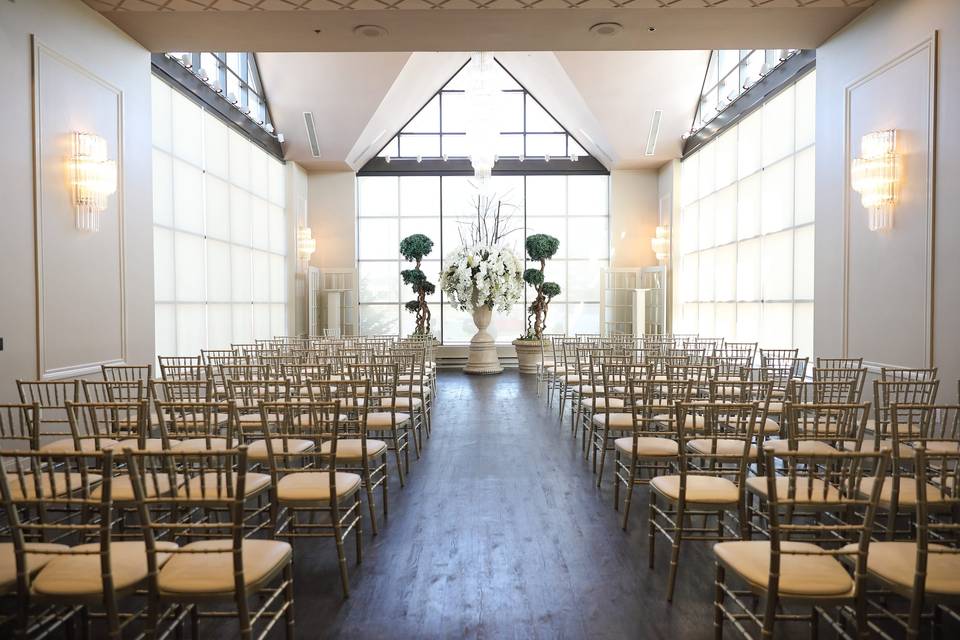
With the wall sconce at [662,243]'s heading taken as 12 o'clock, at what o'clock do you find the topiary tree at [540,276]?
The topiary tree is roughly at 11 o'clock from the wall sconce.

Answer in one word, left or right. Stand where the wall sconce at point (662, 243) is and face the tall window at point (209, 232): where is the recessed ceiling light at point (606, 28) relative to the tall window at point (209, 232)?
left

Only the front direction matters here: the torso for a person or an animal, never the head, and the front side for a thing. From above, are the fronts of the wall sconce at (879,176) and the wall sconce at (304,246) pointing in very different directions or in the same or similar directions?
very different directions

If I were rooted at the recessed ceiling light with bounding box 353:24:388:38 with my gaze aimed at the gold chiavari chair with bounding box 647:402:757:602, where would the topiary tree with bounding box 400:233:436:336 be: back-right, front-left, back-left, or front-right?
back-left

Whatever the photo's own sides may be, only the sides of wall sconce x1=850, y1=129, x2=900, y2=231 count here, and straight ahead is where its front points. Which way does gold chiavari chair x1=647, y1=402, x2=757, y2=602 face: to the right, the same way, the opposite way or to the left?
to the right

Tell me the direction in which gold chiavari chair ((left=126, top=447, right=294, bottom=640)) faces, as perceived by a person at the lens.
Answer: facing away from the viewer and to the right of the viewer

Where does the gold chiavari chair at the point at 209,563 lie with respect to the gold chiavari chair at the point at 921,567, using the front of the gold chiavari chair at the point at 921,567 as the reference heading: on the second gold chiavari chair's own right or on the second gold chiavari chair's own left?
on the second gold chiavari chair's own left

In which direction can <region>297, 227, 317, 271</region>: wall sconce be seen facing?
to the viewer's right

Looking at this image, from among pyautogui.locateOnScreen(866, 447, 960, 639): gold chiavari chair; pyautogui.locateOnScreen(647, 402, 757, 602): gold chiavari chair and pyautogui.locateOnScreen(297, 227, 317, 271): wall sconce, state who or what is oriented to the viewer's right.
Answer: the wall sconce

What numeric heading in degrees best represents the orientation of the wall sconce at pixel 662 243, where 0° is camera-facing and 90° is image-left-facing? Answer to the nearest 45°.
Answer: approximately 90°

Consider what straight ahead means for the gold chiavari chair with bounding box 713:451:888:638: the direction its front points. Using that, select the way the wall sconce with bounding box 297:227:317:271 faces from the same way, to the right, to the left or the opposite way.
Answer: to the right
